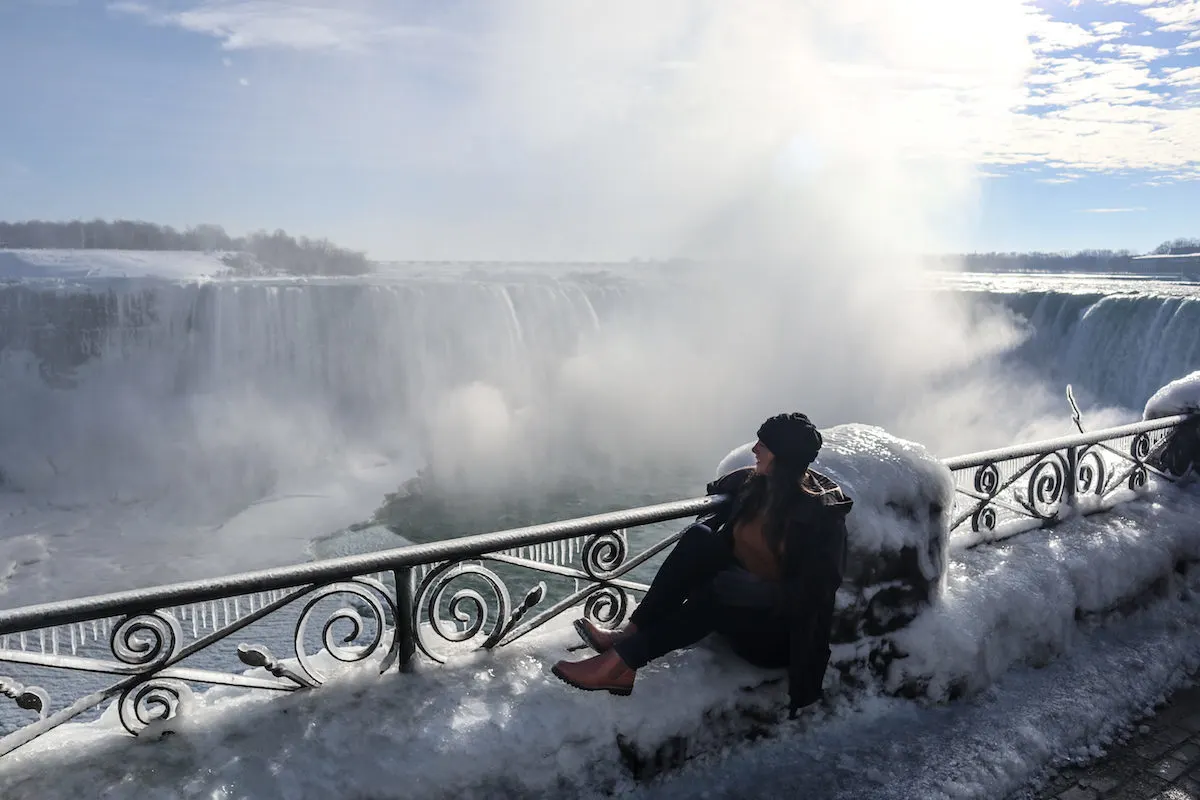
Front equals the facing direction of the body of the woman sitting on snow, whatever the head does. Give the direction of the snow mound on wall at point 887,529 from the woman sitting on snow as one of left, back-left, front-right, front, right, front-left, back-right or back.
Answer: back

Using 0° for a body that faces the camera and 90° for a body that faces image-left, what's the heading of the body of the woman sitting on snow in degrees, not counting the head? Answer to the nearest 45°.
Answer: approximately 45°

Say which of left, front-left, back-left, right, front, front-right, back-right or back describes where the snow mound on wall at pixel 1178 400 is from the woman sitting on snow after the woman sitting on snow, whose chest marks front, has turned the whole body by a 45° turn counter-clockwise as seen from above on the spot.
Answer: back-left
